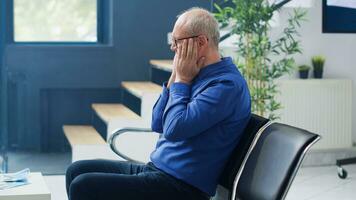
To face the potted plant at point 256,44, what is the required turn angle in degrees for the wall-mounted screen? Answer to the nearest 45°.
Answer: approximately 45° to its right

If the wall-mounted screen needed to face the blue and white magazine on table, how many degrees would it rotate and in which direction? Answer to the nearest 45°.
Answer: approximately 45° to its right

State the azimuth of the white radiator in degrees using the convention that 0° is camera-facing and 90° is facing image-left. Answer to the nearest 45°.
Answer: approximately 0°

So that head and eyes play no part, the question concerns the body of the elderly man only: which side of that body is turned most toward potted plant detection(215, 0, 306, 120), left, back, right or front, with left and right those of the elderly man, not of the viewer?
right

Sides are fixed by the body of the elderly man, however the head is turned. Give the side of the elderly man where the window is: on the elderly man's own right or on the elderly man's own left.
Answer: on the elderly man's own right

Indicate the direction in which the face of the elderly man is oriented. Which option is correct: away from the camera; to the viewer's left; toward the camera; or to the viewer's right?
to the viewer's left

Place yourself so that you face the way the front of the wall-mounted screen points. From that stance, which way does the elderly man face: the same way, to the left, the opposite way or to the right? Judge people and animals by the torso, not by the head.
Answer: to the right

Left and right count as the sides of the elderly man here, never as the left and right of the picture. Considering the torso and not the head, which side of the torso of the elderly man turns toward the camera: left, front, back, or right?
left

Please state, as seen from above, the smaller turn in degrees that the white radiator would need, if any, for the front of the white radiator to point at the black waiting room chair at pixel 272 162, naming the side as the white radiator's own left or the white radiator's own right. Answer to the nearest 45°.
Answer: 0° — it already faces it
